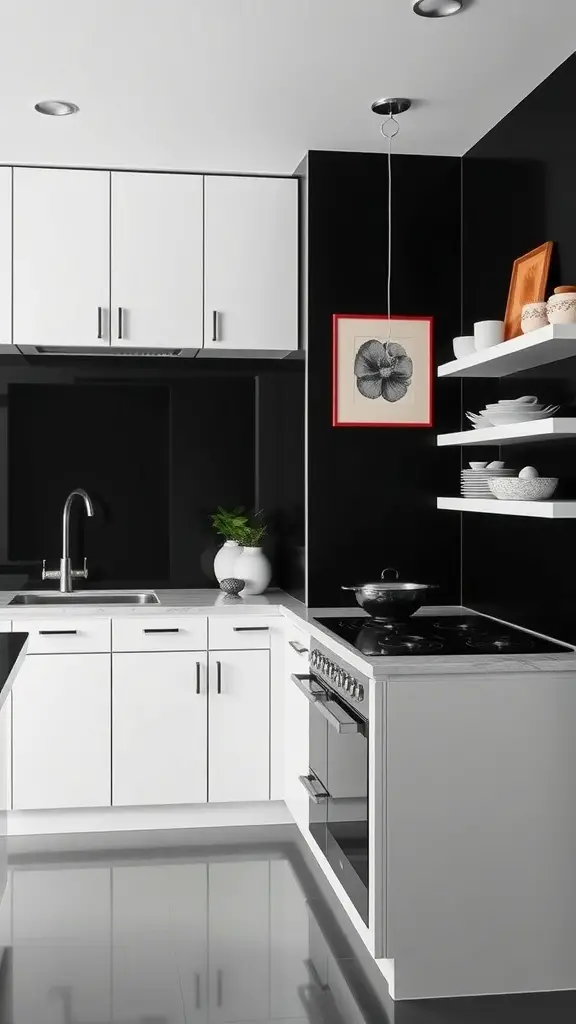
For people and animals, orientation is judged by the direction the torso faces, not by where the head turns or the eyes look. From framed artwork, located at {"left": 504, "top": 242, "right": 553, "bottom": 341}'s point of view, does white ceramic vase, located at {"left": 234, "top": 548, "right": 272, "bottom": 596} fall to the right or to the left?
on its right

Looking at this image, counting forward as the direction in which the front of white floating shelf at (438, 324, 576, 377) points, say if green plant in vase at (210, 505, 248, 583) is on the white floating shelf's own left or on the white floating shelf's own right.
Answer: on the white floating shelf's own right

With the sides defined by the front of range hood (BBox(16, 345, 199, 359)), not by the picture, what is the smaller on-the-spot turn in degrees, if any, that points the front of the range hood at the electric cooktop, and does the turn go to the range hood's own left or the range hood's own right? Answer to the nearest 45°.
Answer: approximately 45° to the range hood's own left

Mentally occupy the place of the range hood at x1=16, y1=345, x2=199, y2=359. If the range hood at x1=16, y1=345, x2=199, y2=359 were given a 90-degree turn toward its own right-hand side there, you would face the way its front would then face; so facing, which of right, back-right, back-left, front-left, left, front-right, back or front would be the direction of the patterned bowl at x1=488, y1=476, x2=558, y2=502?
back-left

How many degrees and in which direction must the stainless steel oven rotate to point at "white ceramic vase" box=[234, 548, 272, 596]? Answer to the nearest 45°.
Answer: approximately 90° to its right

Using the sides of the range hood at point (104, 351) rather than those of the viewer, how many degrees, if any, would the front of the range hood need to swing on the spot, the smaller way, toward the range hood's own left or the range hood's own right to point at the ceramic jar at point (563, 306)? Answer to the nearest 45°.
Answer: approximately 45° to the range hood's own left

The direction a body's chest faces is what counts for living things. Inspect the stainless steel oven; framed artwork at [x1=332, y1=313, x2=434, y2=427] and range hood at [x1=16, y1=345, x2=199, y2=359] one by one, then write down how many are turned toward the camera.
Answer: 2

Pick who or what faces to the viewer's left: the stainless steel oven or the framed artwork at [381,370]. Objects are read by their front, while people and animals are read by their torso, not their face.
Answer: the stainless steel oven

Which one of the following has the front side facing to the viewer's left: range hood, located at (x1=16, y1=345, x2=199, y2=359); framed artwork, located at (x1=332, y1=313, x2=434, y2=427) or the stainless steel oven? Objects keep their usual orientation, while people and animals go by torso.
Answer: the stainless steel oven

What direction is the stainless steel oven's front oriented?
to the viewer's left

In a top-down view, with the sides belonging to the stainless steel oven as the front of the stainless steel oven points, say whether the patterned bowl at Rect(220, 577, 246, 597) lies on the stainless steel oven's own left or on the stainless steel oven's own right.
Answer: on the stainless steel oven's own right
